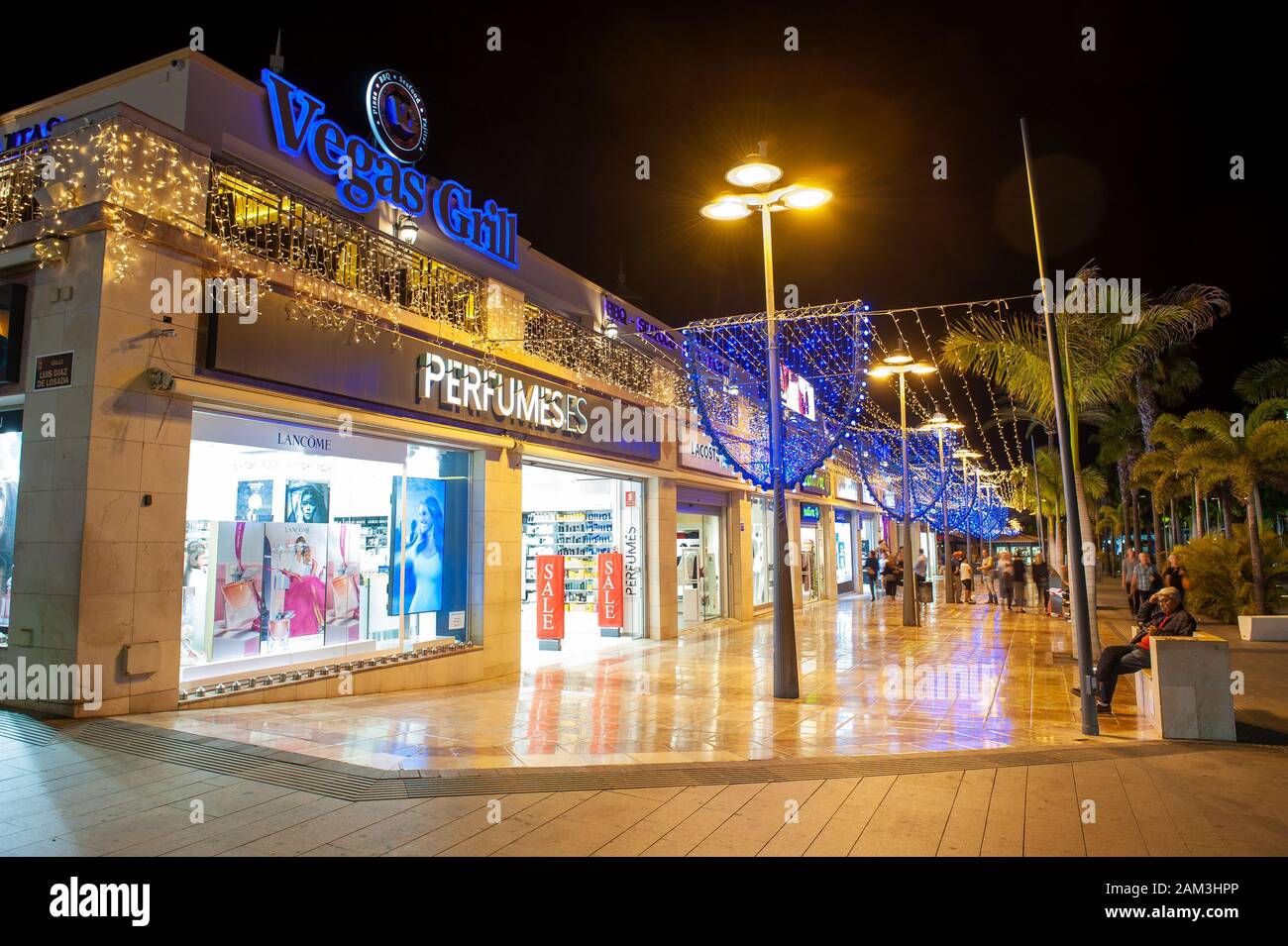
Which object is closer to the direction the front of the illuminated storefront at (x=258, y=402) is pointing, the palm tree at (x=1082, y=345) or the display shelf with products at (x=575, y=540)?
the palm tree

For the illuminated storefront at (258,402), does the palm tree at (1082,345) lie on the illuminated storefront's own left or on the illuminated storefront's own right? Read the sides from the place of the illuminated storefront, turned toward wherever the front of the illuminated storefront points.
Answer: on the illuminated storefront's own left

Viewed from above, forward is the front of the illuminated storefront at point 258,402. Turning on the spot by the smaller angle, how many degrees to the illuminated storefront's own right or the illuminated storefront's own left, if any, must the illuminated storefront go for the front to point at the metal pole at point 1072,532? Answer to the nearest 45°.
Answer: approximately 45° to the illuminated storefront's own left

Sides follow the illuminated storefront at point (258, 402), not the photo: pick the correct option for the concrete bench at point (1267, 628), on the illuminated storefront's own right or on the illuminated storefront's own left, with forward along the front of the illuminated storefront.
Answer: on the illuminated storefront's own left

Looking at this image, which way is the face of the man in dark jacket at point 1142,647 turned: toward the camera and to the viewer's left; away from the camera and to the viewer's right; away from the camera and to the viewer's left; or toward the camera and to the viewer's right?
toward the camera and to the viewer's left

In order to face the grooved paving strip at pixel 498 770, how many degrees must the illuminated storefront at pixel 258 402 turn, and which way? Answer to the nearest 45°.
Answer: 0° — it already faces it

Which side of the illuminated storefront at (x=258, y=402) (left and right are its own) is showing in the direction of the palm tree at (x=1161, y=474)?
left

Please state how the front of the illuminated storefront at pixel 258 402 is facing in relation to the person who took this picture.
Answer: facing the viewer and to the right of the viewer

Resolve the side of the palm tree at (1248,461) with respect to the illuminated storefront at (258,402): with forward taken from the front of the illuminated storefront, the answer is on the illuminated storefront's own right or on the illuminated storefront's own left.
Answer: on the illuminated storefront's own left

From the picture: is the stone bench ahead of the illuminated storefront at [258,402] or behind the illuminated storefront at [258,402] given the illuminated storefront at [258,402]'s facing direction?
ahead
